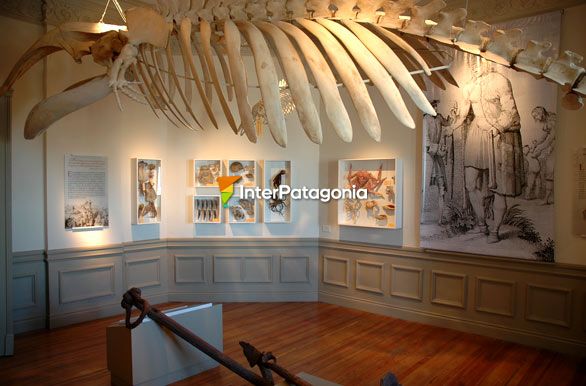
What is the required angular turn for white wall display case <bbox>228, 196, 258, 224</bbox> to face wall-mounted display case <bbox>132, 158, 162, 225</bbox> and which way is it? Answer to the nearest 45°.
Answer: approximately 90° to its right

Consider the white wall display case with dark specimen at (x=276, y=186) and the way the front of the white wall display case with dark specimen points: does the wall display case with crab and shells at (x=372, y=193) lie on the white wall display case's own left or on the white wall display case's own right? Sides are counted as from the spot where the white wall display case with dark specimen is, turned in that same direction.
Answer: on the white wall display case's own left

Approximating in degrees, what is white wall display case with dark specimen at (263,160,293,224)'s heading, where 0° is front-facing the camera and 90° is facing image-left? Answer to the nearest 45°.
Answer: approximately 0°

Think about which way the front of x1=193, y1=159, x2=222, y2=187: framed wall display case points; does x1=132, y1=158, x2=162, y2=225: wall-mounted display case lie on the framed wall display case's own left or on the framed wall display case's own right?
on the framed wall display case's own right

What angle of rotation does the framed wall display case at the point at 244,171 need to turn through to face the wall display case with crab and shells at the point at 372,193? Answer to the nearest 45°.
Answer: approximately 90° to its left

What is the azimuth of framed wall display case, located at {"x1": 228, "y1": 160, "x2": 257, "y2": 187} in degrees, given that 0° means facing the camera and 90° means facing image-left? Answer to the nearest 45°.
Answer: approximately 0°

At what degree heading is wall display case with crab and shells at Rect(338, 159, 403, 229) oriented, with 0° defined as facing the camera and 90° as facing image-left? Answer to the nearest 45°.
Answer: approximately 45°

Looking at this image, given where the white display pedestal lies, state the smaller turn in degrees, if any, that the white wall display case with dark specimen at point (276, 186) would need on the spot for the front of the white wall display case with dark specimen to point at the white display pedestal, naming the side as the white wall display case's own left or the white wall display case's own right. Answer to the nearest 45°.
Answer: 0° — it already faces it

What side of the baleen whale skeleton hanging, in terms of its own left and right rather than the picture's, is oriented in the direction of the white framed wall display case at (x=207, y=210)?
right

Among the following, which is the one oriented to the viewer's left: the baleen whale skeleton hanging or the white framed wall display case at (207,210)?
the baleen whale skeleton hanging

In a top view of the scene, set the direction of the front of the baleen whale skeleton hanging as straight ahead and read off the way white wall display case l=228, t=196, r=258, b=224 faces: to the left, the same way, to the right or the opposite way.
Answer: to the left

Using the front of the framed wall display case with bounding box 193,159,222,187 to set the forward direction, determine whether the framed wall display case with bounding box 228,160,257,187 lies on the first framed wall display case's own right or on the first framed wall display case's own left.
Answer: on the first framed wall display case's own left

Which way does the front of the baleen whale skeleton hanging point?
to the viewer's left
